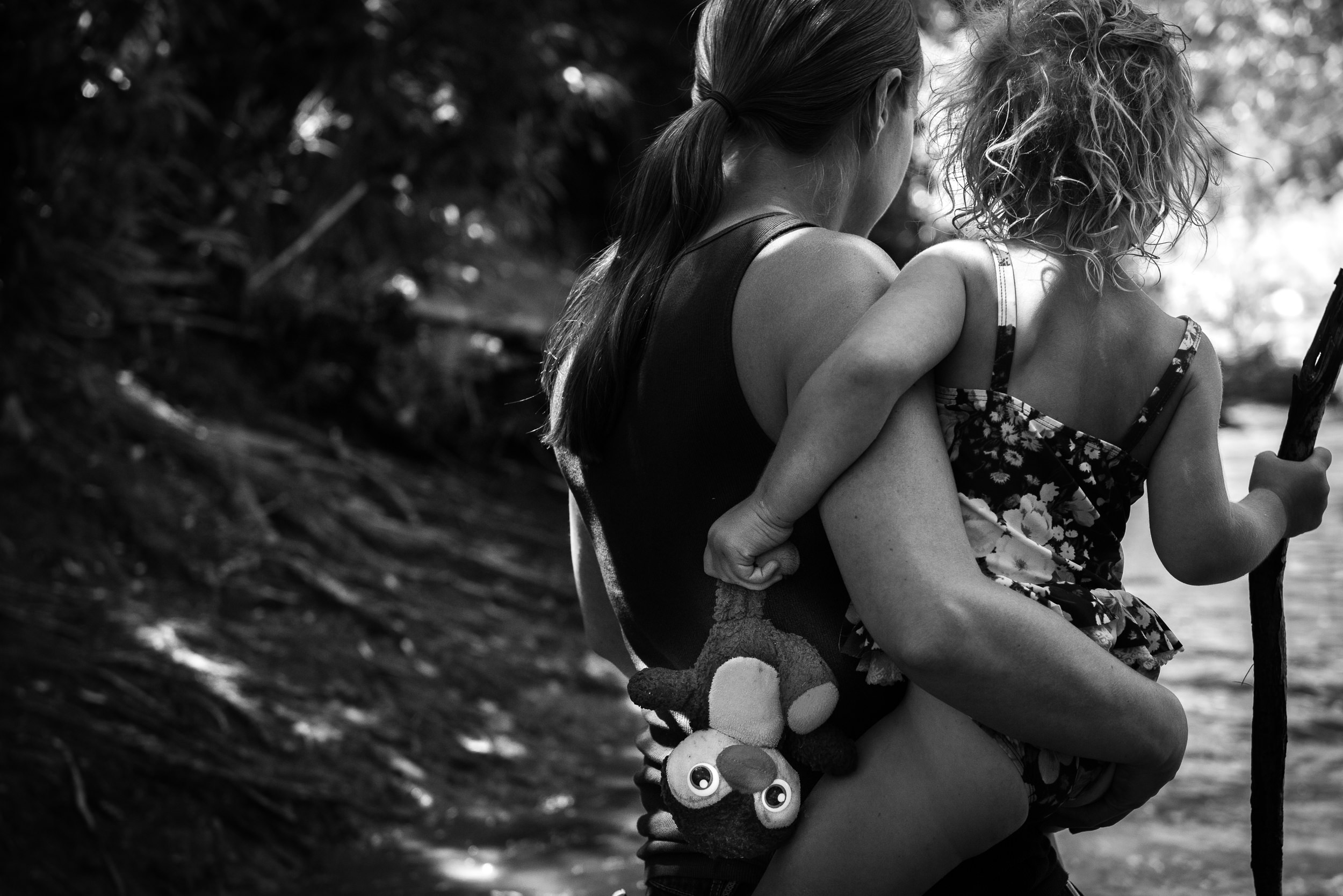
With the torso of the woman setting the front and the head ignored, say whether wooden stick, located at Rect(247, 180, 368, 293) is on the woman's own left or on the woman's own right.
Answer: on the woman's own left

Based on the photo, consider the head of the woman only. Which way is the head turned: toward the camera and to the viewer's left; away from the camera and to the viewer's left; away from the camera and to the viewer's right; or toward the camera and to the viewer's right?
away from the camera and to the viewer's right

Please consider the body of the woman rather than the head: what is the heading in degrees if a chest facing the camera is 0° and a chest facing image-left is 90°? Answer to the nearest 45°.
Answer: approximately 225°

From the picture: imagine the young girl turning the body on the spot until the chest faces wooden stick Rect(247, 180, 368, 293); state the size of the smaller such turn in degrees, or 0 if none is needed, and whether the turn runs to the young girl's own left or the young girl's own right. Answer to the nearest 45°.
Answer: approximately 45° to the young girl's own left

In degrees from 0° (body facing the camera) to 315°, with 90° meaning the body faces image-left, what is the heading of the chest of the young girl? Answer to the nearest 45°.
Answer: approximately 180°
